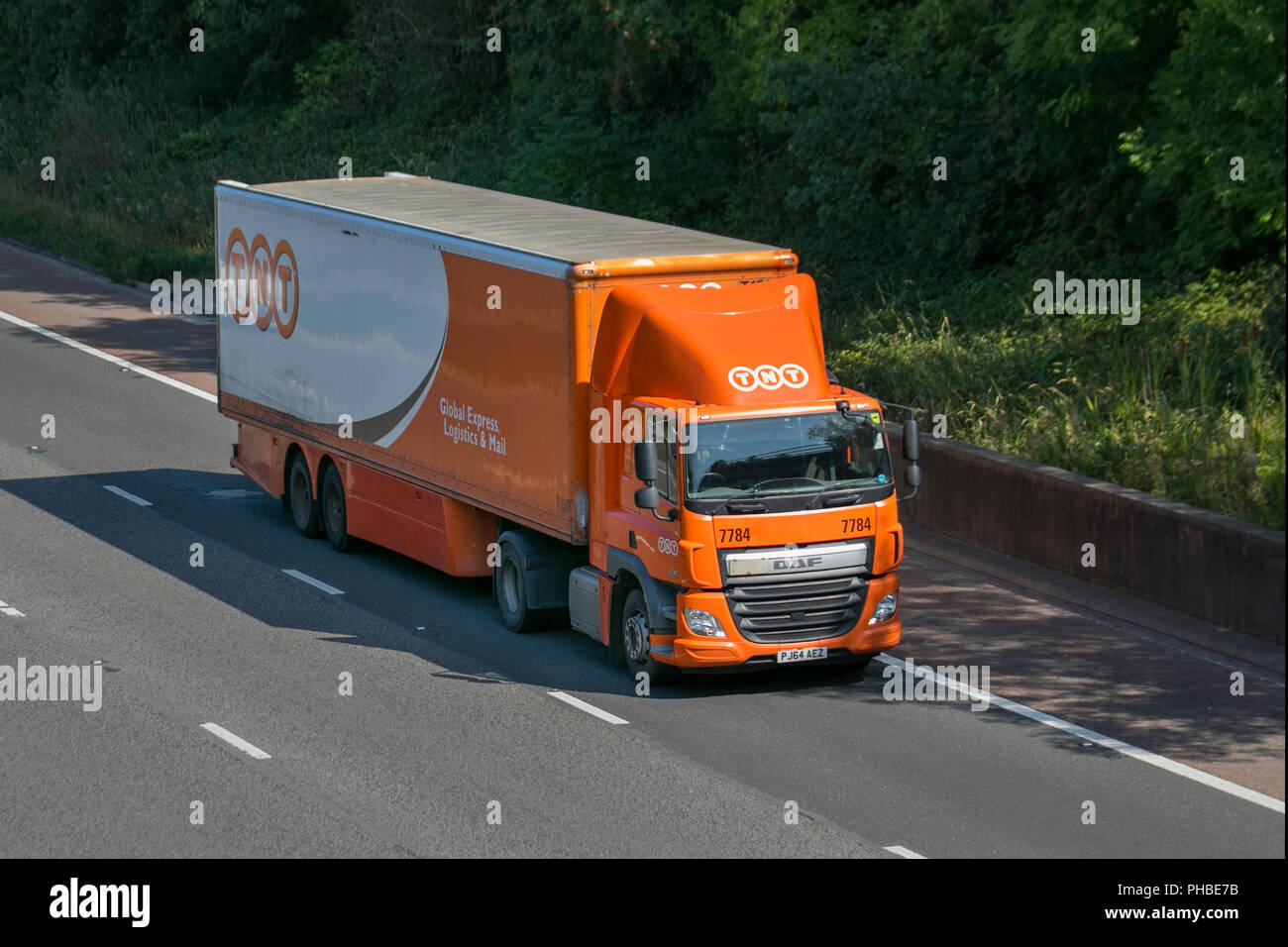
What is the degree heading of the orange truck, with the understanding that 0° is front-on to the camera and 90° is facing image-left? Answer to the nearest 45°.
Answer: approximately 315°
